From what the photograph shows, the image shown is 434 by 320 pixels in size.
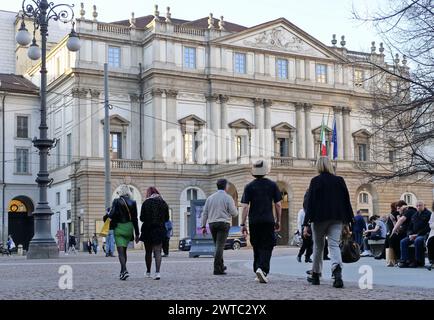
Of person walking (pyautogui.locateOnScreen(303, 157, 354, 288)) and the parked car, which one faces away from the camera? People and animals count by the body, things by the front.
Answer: the person walking

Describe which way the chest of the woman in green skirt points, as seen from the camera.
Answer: away from the camera

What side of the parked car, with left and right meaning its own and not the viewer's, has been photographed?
left

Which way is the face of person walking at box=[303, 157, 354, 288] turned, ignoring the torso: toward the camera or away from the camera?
away from the camera

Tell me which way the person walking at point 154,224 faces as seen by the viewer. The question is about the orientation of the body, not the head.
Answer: away from the camera

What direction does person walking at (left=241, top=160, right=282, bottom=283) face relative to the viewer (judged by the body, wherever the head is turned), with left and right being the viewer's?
facing away from the viewer

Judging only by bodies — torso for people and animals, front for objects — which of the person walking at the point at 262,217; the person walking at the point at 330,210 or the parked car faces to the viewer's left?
the parked car

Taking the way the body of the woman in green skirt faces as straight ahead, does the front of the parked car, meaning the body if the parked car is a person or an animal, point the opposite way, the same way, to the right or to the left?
to the left

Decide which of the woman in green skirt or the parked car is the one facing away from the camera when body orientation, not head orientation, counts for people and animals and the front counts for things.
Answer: the woman in green skirt

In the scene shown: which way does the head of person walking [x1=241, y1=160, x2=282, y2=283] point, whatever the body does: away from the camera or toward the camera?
away from the camera

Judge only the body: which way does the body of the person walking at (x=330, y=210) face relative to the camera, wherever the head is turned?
away from the camera
